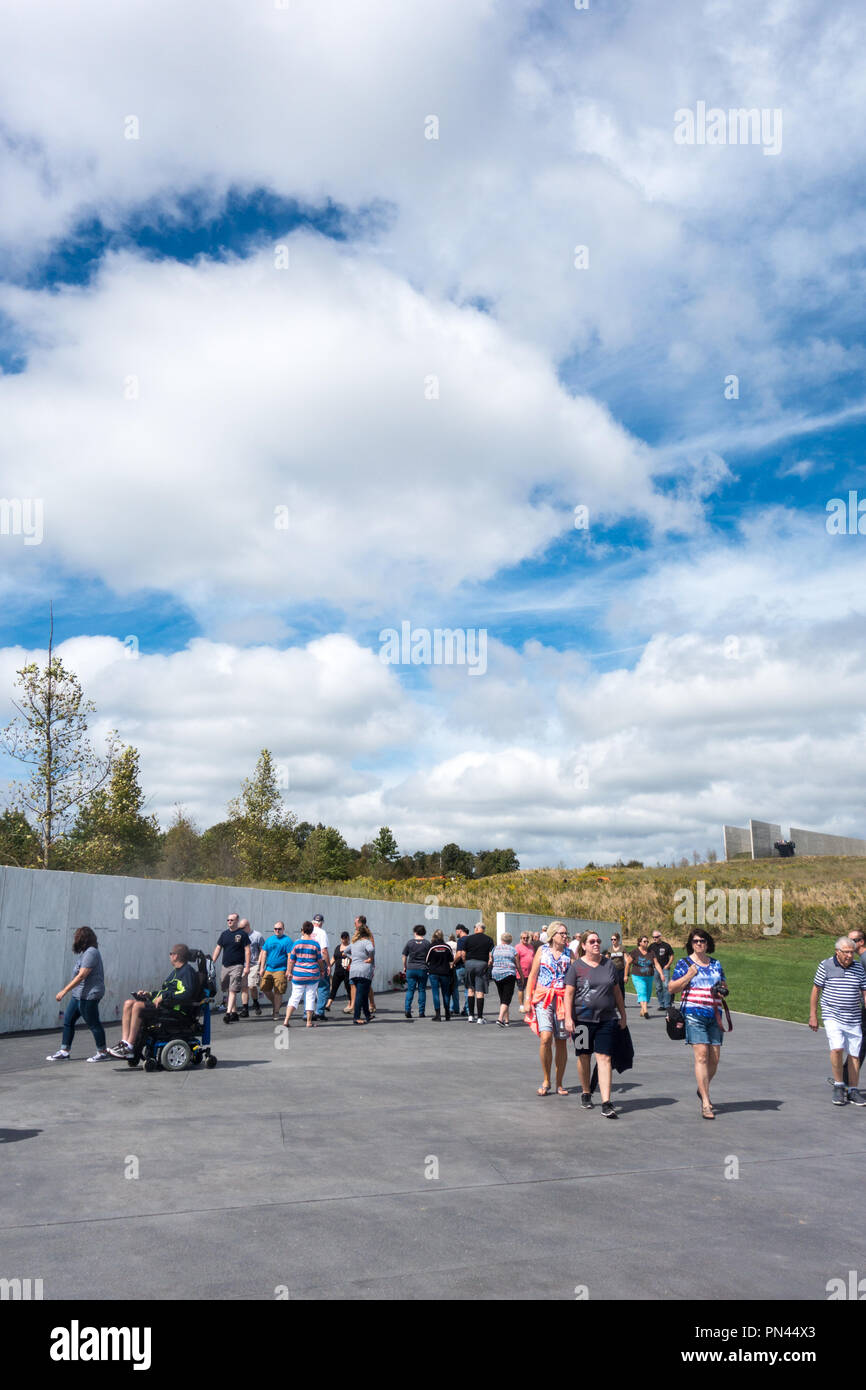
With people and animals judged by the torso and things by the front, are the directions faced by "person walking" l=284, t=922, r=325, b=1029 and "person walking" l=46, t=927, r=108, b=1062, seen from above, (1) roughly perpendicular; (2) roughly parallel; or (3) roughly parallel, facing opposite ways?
roughly perpendicular

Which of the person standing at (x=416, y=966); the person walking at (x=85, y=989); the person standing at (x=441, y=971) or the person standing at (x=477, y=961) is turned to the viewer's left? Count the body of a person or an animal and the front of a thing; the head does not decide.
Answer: the person walking at (x=85, y=989)

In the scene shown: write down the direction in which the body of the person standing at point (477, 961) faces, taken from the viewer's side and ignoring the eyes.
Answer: away from the camera

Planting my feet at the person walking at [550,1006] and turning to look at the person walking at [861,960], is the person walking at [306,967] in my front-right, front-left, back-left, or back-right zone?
back-left

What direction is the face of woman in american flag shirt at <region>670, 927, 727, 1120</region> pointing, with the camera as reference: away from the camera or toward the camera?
toward the camera

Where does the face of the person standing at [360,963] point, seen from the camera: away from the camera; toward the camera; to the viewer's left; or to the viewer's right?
away from the camera

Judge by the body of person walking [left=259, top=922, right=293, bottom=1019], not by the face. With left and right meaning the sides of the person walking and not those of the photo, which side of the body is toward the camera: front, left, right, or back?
front

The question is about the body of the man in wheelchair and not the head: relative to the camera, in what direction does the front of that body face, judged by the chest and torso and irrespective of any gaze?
to the viewer's left

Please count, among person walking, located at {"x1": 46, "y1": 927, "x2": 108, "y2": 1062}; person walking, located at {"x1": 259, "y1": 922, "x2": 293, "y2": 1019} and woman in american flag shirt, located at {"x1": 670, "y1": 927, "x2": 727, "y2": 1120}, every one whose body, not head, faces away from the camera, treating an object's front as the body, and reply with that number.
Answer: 0

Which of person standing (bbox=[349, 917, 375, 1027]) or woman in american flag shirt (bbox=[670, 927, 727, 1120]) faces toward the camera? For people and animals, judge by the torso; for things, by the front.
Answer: the woman in american flag shirt
